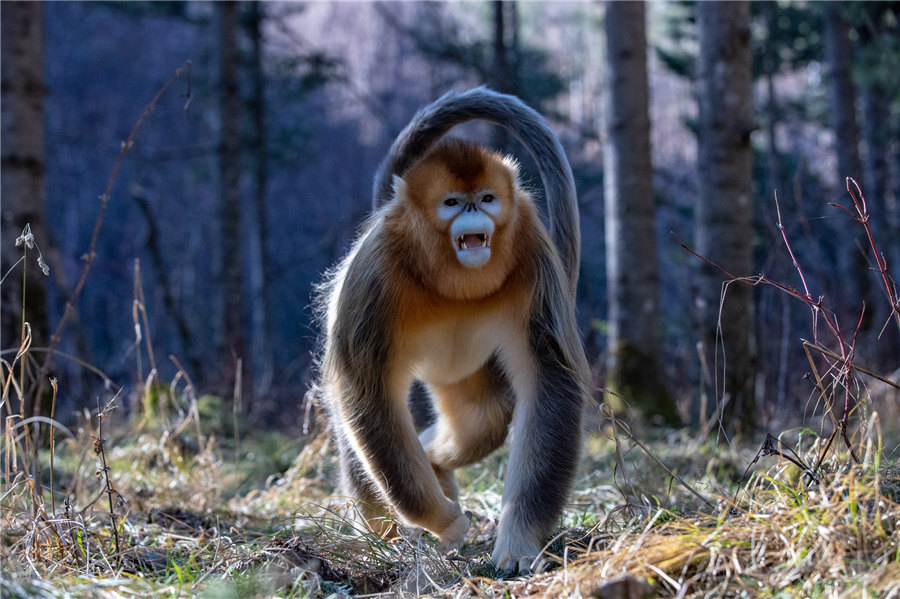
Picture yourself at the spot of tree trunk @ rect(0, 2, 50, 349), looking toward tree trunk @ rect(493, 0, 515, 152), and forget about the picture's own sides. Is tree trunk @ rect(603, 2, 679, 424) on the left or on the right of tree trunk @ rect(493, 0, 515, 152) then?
right

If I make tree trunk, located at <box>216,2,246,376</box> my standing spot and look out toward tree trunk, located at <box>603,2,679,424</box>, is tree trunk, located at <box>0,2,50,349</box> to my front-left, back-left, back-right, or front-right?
front-right

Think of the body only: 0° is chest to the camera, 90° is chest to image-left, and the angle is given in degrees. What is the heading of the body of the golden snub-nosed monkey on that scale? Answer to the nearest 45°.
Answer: approximately 0°

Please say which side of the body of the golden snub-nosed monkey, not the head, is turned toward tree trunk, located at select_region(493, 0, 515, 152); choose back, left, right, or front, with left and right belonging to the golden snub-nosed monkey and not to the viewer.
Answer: back

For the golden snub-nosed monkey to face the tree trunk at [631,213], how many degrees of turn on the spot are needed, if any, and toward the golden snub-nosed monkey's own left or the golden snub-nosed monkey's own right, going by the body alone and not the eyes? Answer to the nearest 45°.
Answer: approximately 180°

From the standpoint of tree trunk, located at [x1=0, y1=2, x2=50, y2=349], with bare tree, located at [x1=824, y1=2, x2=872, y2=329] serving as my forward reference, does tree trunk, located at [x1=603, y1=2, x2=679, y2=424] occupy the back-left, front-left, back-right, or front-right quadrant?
front-right

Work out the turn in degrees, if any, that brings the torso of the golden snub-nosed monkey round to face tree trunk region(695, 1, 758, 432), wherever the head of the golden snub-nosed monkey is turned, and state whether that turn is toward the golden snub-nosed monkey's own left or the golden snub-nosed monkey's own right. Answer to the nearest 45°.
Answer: approximately 135° to the golden snub-nosed monkey's own left

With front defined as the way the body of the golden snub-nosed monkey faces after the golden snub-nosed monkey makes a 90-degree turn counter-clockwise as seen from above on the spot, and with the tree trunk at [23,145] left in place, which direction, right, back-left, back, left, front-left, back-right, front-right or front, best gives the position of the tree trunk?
back-left

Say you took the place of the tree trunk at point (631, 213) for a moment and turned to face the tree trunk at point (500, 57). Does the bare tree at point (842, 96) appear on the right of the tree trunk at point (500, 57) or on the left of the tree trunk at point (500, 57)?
right

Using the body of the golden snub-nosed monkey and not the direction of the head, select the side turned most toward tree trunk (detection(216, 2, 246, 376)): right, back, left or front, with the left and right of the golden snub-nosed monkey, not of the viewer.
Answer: back
